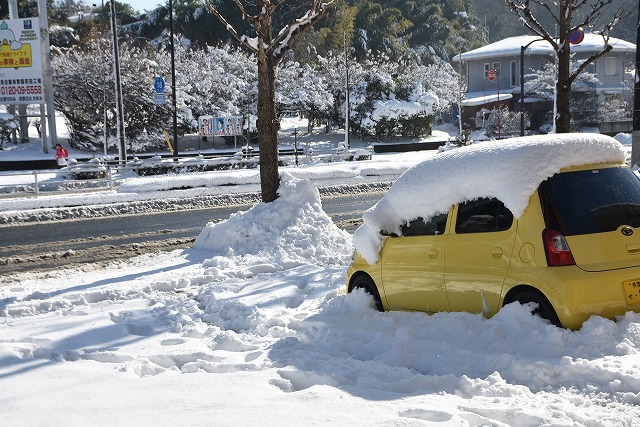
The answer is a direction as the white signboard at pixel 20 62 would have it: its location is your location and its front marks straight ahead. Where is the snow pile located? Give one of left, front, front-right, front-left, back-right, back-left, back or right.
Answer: front

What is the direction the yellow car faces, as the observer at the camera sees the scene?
facing away from the viewer and to the left of the viewer

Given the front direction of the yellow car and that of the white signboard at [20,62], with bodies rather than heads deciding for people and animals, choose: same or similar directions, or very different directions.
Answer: very different directions

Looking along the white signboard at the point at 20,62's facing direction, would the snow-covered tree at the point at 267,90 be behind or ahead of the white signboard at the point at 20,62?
ahead

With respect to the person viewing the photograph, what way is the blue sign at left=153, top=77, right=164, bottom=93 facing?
facing the viewer

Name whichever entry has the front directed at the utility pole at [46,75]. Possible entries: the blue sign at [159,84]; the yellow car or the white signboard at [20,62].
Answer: the yellow car

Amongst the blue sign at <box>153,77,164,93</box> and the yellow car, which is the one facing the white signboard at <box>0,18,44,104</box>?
the yellow car

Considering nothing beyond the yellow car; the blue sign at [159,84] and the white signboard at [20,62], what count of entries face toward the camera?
2

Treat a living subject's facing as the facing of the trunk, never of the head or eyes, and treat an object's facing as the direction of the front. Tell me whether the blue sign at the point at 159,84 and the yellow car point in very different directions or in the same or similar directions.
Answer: very different directions

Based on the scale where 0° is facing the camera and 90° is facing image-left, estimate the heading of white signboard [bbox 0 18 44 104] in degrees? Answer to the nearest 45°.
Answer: approximately 0°

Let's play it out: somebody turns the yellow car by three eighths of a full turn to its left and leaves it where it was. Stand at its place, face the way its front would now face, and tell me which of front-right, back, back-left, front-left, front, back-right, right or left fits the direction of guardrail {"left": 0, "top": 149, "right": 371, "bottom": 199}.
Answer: back-right

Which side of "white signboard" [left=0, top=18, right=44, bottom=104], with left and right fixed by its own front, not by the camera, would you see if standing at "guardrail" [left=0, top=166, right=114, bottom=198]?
front

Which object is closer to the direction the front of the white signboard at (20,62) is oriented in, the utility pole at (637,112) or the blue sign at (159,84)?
the utility pole

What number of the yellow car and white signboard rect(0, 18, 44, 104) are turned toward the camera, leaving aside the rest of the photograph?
1

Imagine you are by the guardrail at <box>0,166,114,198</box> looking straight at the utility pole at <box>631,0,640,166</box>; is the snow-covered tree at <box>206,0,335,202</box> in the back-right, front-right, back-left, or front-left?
front-right

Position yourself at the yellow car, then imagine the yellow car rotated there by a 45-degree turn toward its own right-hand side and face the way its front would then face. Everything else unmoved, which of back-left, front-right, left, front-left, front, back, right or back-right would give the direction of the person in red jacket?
front-left

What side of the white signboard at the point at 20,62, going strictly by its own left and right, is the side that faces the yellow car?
front

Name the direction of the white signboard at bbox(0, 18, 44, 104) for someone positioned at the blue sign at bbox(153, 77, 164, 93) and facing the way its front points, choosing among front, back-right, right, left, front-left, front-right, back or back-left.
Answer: right
